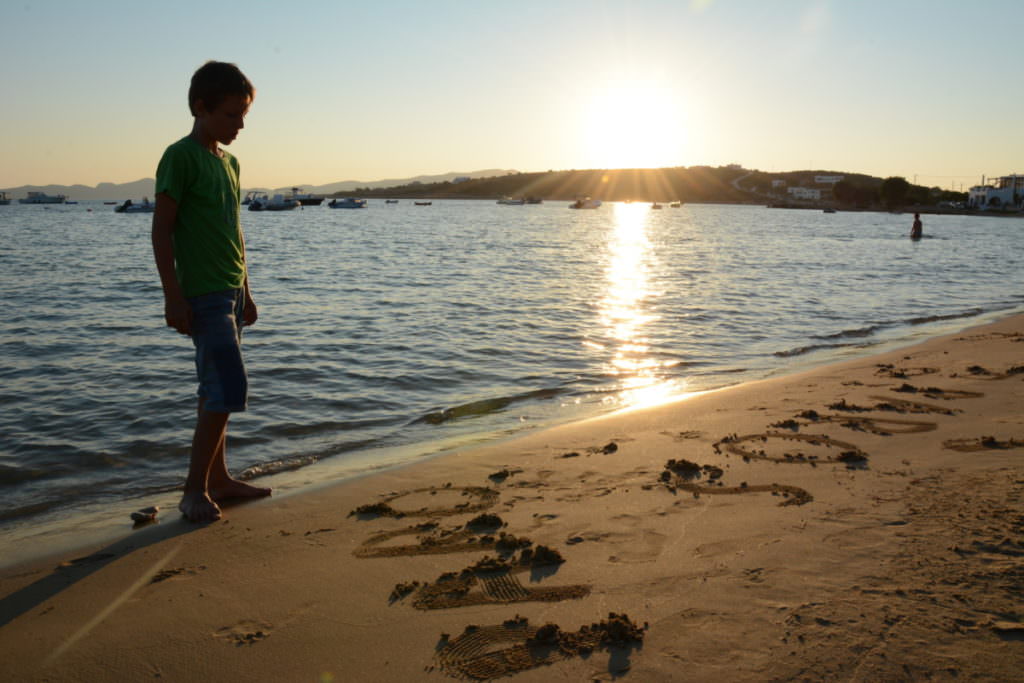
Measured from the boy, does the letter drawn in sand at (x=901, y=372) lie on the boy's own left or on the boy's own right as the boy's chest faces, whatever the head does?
on the boy's own left

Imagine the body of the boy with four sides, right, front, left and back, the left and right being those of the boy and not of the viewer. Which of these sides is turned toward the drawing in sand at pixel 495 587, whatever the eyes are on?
front

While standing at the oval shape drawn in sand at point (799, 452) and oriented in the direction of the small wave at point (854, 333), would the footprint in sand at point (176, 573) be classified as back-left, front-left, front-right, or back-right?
back-left

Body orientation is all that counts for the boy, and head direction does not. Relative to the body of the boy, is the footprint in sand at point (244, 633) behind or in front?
in front

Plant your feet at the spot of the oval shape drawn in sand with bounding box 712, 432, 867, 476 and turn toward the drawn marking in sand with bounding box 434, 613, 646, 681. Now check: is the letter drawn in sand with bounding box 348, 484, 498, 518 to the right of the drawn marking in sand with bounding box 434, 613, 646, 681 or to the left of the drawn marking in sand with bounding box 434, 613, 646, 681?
right

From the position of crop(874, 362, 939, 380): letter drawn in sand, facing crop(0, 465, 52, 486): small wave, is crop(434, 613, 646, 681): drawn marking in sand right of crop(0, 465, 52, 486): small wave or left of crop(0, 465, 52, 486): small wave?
left

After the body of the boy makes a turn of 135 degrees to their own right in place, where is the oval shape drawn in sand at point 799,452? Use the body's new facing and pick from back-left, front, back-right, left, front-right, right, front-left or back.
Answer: back

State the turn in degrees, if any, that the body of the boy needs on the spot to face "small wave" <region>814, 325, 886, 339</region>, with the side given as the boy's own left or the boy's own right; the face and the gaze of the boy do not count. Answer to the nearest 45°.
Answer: approximately 90° to the boy's own left

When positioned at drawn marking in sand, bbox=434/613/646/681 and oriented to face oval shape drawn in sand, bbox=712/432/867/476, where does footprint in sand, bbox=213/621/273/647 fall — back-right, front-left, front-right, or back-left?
back-left

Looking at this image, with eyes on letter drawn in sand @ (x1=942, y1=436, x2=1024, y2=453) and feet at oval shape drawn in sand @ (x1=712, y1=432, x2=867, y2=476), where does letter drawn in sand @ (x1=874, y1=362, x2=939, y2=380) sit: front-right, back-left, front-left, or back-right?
front-left

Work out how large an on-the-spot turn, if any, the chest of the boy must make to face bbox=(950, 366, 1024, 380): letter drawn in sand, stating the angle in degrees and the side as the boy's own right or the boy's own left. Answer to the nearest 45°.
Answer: approximately 45° to the boy's own left

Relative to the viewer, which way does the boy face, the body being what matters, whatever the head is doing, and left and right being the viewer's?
facing the viewer and to the right of the viewer

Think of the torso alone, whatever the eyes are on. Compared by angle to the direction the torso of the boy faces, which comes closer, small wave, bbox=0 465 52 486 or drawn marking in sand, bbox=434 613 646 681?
the drawn marking in sand

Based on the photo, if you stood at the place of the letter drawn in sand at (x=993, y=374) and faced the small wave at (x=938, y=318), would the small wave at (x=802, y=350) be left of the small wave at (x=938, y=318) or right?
left

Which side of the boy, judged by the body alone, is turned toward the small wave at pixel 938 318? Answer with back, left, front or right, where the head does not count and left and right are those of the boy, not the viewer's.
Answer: left

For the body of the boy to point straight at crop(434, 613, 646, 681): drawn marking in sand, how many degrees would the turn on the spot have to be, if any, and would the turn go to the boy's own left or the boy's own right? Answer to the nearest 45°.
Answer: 0° — they already face it

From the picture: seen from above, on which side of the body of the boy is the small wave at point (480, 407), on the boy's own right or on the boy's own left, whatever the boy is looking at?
on the boy's own left
